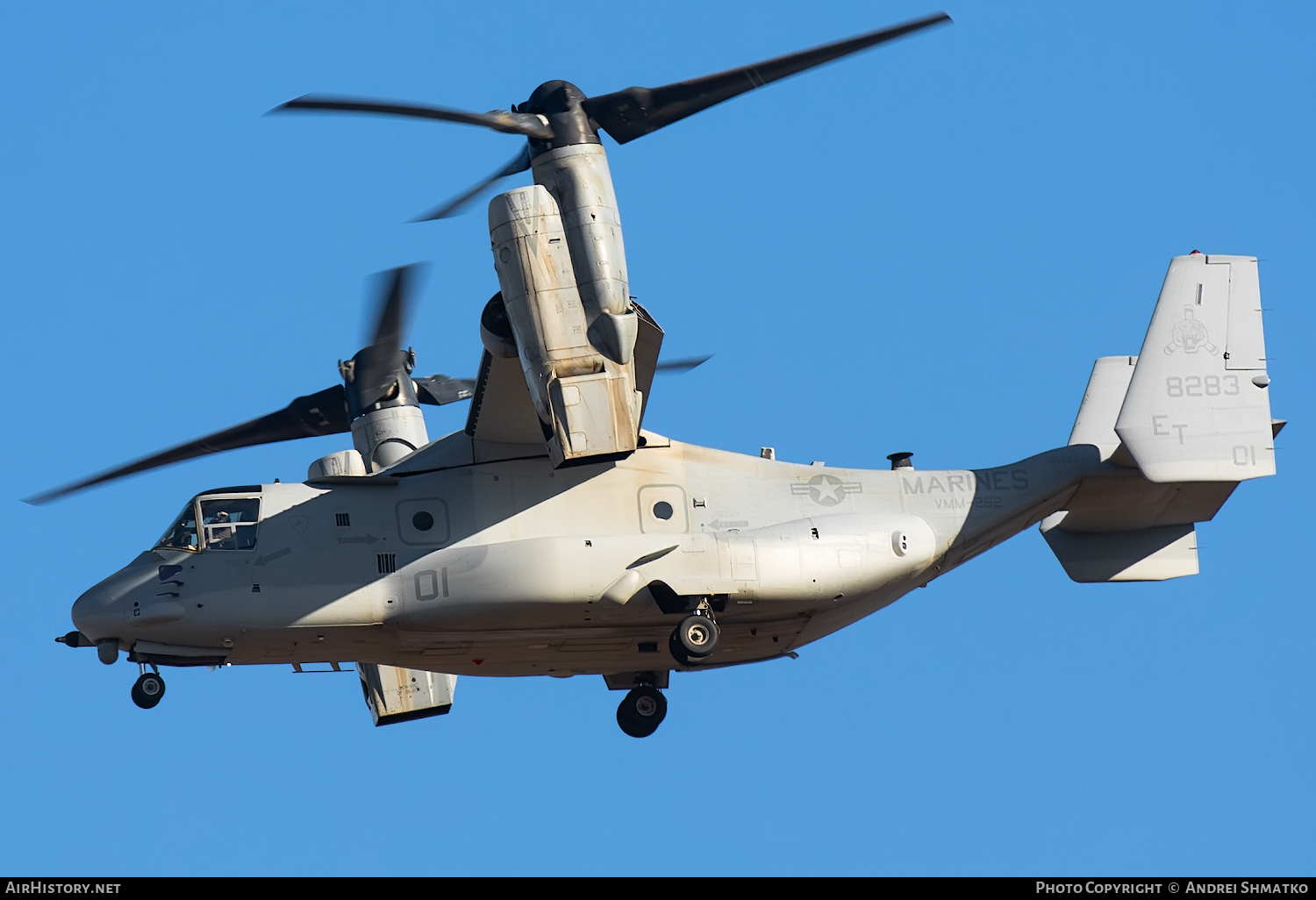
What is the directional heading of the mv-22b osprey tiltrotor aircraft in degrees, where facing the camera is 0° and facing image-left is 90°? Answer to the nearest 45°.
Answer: approximately 90°
